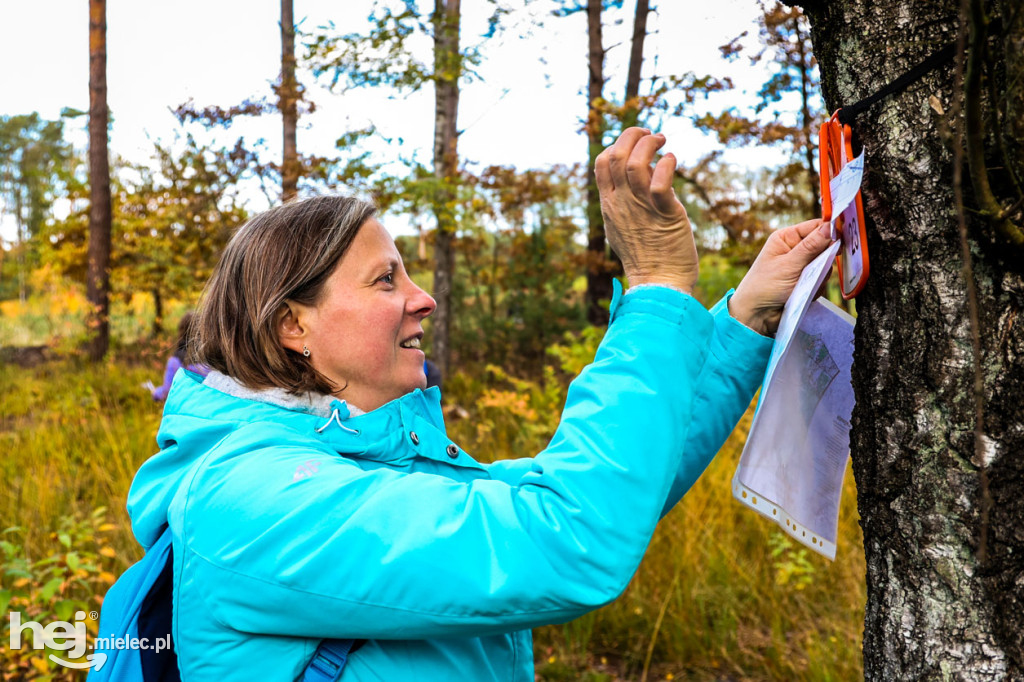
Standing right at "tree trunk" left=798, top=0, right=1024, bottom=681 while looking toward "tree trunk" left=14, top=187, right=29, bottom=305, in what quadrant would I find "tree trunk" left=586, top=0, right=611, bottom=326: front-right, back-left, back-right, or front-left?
front-right

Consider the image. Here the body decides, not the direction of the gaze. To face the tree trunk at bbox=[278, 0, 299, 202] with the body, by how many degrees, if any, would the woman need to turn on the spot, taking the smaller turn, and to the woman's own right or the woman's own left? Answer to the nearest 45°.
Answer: approximately 90° to the woman's own left

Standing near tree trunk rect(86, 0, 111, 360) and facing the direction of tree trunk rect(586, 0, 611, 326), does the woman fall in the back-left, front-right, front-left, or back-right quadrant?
front-right

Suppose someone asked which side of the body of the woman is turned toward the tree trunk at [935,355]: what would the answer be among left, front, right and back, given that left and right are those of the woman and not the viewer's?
front

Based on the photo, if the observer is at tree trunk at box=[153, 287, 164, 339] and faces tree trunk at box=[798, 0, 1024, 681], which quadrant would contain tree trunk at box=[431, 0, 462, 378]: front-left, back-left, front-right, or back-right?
front-left

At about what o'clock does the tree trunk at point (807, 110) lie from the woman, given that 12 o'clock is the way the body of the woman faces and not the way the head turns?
The tree trunk is roughly at 10 o'clock from the woman.

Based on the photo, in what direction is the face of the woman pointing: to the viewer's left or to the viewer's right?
to the viewer's right

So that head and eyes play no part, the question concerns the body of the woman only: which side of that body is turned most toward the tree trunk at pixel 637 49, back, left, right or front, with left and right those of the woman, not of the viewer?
left

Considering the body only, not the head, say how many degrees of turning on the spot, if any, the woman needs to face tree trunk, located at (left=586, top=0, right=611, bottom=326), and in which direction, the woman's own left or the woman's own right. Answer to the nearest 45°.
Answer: approximately 90° to the woman's own left

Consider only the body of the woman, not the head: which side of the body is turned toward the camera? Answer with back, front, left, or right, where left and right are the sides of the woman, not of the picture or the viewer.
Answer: right
